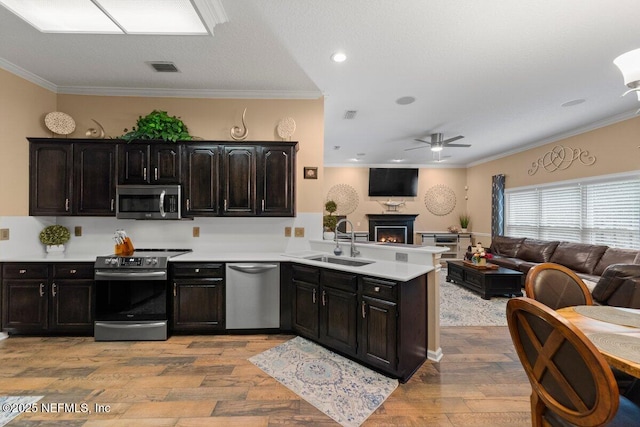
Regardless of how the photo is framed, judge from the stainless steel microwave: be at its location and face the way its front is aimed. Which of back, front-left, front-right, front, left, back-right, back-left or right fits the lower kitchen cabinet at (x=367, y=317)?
front-left

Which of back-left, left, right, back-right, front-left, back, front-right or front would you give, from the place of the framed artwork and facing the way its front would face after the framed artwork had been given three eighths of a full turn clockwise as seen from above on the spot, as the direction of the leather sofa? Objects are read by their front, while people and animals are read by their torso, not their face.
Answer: back-right

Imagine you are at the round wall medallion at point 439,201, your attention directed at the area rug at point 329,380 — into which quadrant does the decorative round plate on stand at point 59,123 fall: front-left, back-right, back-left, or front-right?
front-right

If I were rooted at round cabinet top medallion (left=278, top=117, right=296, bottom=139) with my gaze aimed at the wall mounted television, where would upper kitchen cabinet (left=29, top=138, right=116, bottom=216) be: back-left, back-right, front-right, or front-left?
back-left

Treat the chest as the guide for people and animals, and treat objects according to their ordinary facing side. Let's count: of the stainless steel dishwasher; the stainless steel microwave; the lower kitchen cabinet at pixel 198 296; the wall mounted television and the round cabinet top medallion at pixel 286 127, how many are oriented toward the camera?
5

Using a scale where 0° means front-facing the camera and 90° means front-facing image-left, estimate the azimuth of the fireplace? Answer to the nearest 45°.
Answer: approximately 0°

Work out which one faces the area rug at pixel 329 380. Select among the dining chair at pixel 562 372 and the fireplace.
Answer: the fireplace

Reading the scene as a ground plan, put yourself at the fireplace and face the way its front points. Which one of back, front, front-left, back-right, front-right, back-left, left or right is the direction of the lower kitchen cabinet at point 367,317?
front

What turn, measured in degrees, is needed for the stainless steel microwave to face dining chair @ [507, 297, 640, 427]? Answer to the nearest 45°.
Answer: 0° — it already faces it

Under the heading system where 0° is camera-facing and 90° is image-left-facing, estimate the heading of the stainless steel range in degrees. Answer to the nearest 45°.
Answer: approximately 0°

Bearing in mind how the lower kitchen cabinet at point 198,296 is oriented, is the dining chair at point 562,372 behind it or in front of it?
in front

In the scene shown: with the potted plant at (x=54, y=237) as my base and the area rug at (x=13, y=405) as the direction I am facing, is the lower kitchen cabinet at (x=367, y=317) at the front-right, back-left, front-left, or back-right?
front-left

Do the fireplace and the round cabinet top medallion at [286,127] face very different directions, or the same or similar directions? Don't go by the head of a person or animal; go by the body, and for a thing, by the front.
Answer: same or similar directions

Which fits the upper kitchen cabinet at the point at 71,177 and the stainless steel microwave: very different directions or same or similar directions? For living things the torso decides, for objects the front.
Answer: same or similar directions

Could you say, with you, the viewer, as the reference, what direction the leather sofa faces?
facing the viewer and to the left of the viewer

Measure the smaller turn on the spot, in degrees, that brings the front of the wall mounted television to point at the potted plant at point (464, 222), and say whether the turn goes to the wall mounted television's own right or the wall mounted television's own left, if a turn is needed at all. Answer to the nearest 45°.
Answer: approximately 90° to the wall mounted television's own left

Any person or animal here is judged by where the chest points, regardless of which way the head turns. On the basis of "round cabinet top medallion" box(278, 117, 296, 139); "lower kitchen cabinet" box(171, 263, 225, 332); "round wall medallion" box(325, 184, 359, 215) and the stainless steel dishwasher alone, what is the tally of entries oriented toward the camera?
4

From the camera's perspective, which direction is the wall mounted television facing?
toward the camera

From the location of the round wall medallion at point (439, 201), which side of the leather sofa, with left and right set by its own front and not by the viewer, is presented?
right

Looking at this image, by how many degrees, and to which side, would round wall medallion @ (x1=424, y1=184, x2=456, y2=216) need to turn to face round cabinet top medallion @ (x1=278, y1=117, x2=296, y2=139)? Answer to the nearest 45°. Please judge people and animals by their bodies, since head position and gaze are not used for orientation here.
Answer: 0° — it already faces it

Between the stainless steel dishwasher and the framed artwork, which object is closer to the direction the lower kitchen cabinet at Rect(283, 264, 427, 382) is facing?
the stainless steel dishwasher
